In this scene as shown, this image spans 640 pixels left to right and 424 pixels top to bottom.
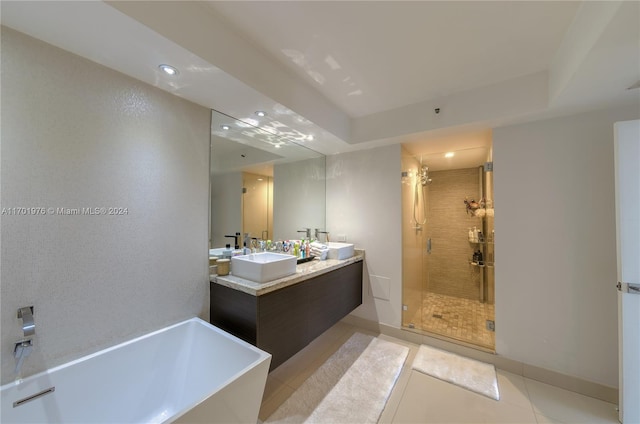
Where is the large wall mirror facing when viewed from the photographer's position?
facing the viewer and to the right of the viewer

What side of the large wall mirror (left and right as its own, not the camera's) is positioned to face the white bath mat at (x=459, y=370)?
front

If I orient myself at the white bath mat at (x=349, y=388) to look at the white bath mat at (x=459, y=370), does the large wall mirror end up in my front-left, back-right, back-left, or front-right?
back-left

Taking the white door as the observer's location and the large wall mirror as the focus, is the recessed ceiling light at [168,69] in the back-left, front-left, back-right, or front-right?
front-left

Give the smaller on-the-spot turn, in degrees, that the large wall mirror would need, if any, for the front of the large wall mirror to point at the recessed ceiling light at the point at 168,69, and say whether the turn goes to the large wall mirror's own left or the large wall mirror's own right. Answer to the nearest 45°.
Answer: approximately 90° to the large wall mirror's own right

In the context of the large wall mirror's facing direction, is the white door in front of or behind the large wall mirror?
in front
